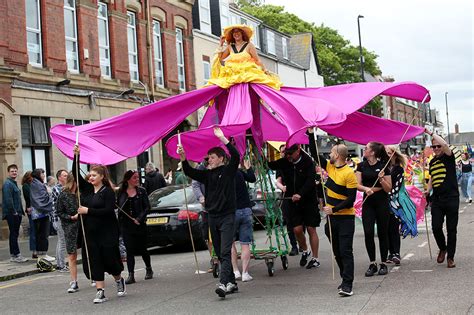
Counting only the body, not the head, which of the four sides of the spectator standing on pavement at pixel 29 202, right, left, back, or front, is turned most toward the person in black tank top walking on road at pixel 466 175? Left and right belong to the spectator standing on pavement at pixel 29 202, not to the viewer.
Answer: front

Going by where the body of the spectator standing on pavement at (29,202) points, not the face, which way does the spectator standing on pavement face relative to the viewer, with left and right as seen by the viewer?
facing to the right of the viewer

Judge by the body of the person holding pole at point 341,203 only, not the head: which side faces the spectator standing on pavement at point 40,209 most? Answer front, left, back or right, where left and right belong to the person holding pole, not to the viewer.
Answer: right

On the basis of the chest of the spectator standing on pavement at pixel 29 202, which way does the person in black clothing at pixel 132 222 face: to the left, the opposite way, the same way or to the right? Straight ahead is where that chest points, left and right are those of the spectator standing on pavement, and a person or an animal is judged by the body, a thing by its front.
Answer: to the right

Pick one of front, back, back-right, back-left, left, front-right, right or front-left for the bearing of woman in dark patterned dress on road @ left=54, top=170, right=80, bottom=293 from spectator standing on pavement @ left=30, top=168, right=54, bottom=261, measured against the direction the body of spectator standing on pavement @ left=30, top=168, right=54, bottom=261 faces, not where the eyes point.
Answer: right

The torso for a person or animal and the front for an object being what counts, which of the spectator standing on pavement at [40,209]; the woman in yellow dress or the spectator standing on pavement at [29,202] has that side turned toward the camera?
the woman in yellow dress

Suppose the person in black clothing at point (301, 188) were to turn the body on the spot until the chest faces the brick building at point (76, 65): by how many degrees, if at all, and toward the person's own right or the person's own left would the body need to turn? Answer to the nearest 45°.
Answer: approximately 90° to the person's own right

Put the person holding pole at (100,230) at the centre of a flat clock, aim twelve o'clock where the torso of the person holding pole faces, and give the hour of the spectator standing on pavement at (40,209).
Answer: The spectator standing on pavement is roughly at 4 o'clock from the person holding pole.

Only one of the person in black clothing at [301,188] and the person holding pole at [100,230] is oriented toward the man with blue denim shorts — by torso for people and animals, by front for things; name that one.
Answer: the person in black clothing

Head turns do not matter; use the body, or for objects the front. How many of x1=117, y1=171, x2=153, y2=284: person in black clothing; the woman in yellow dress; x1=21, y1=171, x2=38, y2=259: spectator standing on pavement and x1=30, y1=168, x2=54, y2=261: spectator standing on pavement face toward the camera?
2

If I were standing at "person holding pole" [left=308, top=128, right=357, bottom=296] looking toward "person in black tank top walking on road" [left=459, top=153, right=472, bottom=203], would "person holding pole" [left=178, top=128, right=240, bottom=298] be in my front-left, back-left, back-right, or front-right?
back-left

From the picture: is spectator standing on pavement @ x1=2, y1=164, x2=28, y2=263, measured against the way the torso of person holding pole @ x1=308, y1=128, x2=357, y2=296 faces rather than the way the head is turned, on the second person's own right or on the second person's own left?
on the second person's own right
